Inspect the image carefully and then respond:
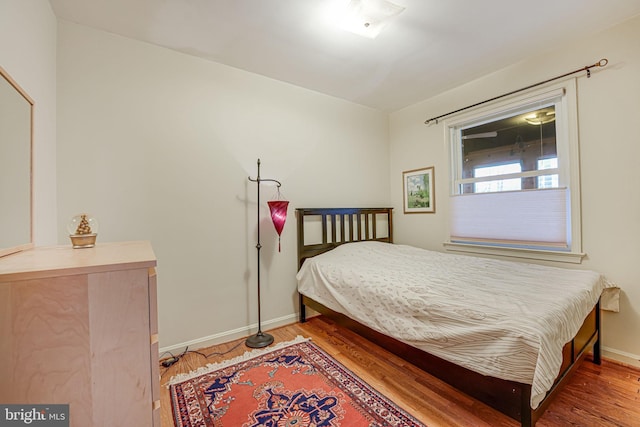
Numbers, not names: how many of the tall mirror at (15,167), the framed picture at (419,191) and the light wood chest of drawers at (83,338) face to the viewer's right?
2

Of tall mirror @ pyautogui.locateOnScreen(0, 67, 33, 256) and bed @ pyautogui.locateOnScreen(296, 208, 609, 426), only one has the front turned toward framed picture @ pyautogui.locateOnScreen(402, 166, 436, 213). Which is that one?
the tall mirror

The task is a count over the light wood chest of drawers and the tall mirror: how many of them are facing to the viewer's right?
2

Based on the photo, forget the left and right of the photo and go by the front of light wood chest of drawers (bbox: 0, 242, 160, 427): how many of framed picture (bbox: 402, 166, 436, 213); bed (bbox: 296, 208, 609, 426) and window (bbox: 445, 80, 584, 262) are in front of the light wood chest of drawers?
3

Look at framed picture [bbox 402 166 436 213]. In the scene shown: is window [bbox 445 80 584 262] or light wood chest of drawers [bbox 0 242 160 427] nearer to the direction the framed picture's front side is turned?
the light wood chest of drawers

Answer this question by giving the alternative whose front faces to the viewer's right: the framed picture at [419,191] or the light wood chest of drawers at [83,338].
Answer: the light wood chest of drawers

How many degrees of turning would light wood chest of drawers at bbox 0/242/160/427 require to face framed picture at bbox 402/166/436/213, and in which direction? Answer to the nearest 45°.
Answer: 0° — it already faces it

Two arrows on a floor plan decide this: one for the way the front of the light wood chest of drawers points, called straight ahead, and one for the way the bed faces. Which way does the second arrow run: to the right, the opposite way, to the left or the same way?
to the right

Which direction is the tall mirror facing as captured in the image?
to the viewer's right

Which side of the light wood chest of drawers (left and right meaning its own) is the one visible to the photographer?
right

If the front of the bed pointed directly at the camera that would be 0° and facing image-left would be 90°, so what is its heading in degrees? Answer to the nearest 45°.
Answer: approximately 315°

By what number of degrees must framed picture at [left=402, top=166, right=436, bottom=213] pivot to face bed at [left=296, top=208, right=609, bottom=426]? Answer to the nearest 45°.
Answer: approximately 45° to its left

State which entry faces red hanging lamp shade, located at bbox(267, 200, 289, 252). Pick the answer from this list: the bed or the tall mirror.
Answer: the tall mirror

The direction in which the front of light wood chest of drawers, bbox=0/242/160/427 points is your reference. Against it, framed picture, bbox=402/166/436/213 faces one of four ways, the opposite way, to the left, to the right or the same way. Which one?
the opposite way
